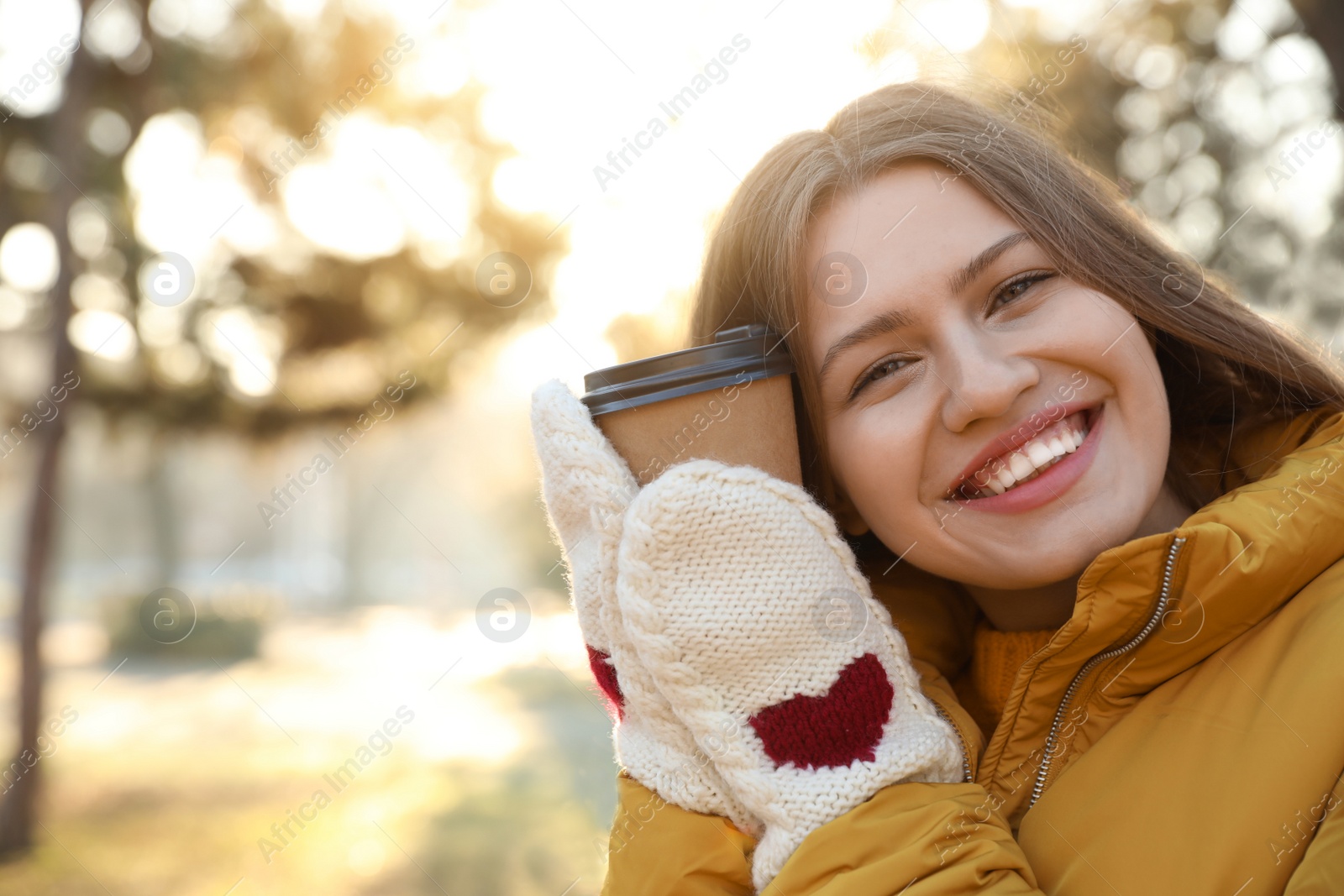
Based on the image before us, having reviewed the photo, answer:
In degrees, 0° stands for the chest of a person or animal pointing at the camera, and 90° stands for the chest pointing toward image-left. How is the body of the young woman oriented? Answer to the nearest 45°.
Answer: approximately 0°
